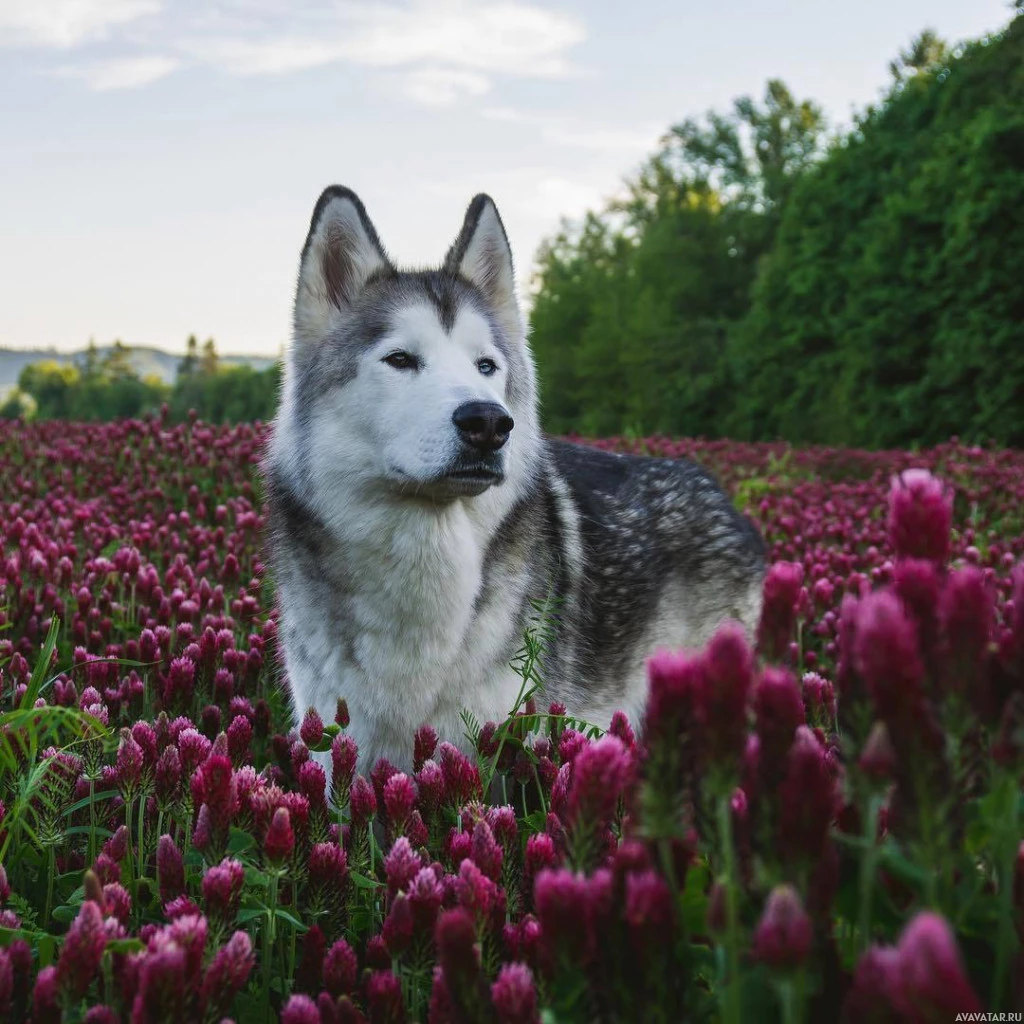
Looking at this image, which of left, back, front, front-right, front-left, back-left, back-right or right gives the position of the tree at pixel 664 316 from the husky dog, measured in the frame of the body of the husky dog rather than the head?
back-right

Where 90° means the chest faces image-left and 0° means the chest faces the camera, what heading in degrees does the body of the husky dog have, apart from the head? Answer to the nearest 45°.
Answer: approximately 45°
